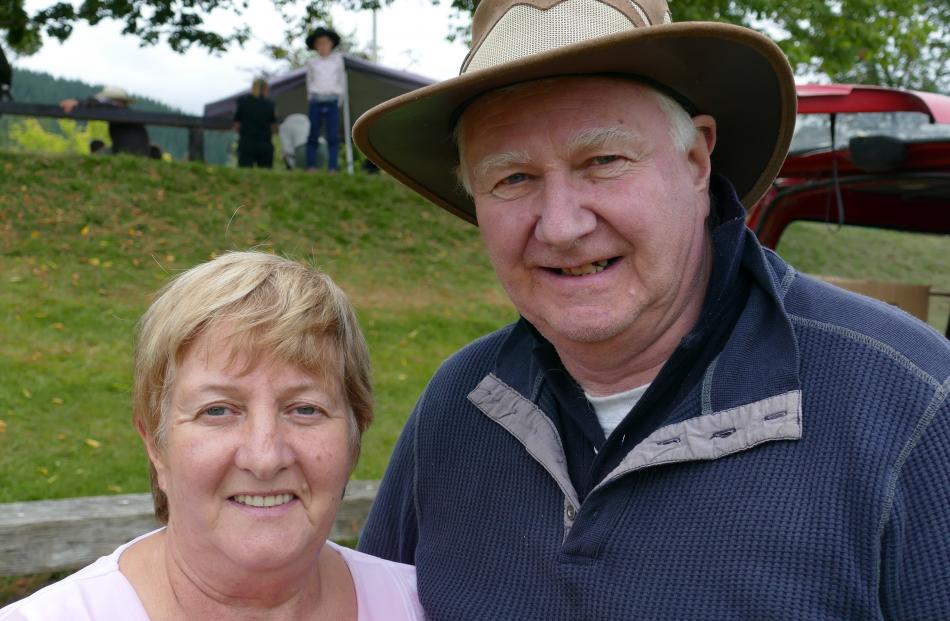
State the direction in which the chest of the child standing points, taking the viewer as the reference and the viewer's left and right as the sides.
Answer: facing the viewer

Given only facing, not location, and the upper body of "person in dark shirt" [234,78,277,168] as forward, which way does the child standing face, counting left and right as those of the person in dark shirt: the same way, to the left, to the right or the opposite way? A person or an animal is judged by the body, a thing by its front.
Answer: the opposite way

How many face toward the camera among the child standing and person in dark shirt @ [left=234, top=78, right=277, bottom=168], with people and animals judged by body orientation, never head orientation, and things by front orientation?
1

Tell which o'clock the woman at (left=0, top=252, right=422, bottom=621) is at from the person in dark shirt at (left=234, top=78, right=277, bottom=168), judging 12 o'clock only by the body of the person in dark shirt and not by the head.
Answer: The woman is roughly at 6 o'clock from the person in dark shirt.

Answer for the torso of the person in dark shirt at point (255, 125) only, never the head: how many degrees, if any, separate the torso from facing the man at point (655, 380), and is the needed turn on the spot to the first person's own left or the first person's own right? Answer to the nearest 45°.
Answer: approximately 180°

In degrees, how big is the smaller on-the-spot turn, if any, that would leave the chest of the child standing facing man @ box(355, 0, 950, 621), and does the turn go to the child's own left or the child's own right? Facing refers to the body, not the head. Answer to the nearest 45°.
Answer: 0° — they already face them

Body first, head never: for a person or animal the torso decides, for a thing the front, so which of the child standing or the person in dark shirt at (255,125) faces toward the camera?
the child standing

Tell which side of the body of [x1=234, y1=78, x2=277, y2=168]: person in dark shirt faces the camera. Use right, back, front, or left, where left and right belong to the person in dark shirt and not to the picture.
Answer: back

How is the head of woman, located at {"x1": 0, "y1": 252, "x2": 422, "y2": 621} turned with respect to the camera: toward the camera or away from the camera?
toward the camera

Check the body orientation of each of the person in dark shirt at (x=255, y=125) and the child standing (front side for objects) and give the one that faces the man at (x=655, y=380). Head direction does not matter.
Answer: the child standing

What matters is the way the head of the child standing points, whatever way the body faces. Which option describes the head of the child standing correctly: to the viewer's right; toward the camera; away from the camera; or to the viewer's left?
toward the camera
